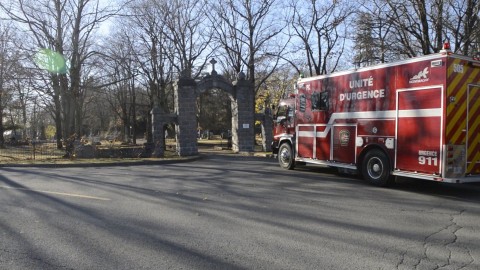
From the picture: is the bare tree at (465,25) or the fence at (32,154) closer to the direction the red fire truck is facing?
the fence

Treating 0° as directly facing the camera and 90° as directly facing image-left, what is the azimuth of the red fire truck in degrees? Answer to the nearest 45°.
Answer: approximately 135°

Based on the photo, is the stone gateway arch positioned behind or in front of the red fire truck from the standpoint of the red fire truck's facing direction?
in front
